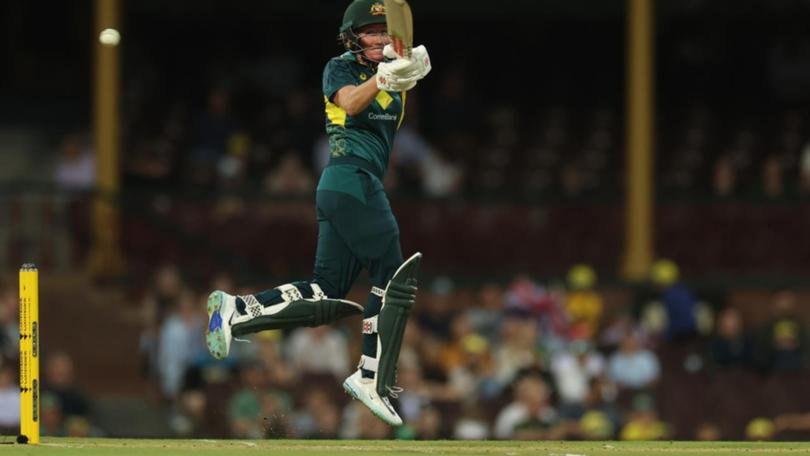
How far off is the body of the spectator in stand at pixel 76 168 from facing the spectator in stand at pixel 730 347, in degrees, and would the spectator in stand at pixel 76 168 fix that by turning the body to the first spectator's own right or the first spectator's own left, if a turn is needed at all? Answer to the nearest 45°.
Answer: approximately 45° to the first spectator's own left

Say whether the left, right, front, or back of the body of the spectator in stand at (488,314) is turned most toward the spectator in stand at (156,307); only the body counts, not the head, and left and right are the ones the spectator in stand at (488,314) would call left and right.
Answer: right

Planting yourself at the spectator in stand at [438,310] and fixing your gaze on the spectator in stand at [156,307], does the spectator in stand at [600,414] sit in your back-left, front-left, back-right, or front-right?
back-left

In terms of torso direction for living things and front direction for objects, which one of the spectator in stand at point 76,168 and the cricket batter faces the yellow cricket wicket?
the spectator in stand

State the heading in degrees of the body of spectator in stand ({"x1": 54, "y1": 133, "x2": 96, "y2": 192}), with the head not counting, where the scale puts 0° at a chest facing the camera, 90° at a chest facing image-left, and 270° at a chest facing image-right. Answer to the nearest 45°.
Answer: approximately 0°

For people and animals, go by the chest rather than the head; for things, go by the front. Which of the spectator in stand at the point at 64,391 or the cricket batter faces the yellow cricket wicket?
the spectator in stand

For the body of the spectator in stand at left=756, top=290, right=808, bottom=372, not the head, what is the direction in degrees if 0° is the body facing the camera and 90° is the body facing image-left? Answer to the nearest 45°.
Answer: approximately 0°

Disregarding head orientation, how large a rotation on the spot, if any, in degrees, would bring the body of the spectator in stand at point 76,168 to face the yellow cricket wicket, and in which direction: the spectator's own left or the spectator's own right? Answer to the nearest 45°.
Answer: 0° — they already face it

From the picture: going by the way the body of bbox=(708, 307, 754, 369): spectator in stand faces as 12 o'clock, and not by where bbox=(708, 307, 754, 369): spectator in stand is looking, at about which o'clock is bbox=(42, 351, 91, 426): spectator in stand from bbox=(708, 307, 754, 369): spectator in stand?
bbox=(42, 351, 91, 426): spectator in stand is roughly at 2 o'clock from bbox=(708, 307, 754, 369): spectator in stand.

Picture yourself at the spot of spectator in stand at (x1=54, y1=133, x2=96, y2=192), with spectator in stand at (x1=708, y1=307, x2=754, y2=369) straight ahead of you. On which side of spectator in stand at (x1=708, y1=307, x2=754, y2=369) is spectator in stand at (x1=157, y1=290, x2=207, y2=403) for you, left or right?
right
